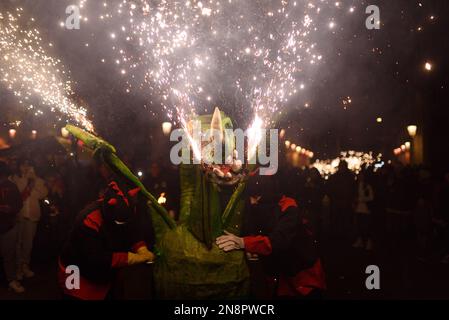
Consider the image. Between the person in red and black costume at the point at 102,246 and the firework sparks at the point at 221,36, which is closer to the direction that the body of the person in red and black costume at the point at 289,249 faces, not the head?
the person in red and black costume

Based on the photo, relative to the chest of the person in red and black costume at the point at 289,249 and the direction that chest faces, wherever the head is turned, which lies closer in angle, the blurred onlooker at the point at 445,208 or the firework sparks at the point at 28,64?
the firework sparks

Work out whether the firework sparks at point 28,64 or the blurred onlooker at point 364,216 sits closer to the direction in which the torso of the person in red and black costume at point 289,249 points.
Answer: the firework sparks

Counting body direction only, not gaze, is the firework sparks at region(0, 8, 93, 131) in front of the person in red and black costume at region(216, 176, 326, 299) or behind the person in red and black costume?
in front

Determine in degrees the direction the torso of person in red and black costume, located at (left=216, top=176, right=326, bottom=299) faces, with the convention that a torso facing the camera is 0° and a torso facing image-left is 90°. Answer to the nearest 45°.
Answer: approximately 90°

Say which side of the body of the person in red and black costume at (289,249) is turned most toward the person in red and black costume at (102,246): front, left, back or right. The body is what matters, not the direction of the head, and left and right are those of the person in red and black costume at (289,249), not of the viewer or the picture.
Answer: front
